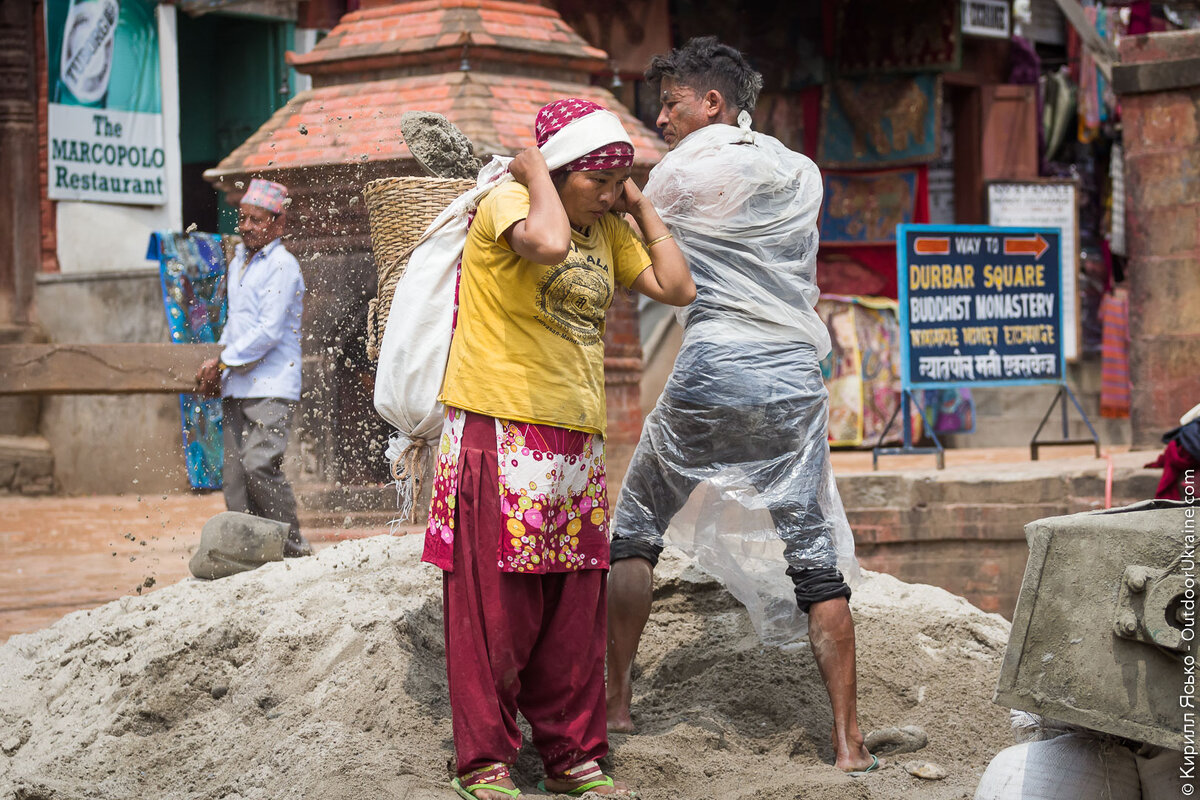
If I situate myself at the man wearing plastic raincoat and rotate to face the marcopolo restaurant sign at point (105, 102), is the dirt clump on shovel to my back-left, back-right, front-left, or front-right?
front-left

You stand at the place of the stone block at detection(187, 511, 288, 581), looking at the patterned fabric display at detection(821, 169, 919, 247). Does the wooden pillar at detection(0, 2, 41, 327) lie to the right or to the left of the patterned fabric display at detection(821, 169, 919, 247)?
left

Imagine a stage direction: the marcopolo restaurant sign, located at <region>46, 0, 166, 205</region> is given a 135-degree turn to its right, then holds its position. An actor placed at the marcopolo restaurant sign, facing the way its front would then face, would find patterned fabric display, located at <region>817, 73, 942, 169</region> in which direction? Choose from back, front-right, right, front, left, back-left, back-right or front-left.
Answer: back-right

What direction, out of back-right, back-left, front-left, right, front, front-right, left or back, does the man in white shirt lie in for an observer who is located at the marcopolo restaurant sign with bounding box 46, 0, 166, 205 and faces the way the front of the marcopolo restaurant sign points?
front

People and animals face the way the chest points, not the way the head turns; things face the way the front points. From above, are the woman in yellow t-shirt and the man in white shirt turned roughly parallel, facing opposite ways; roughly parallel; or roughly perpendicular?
roughly perpendicular

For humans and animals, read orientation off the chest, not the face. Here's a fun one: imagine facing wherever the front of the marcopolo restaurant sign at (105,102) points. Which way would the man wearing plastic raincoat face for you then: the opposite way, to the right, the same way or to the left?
the opposite way

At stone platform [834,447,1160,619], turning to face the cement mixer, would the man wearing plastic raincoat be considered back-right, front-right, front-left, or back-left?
front-right

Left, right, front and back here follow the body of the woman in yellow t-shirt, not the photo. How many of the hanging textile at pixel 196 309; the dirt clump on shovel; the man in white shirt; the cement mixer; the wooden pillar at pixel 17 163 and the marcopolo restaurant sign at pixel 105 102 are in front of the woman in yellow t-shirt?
1

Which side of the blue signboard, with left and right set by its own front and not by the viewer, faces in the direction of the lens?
front

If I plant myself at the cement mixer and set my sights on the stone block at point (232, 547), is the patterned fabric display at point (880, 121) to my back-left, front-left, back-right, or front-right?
front-right

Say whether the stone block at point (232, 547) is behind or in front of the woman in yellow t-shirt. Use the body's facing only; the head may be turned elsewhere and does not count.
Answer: behind

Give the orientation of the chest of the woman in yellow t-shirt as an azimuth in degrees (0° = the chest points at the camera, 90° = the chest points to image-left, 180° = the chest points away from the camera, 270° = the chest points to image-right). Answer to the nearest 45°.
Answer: approximately 315°

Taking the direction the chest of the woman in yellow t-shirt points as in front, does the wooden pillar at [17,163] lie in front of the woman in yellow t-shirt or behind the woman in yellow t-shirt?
behind

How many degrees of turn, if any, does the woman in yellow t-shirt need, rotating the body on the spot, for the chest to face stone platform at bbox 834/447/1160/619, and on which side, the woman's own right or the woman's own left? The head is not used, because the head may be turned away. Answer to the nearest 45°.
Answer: approximately 90° to the woman's own left

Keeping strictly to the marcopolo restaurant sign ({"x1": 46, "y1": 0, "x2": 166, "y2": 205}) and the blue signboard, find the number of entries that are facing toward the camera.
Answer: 2

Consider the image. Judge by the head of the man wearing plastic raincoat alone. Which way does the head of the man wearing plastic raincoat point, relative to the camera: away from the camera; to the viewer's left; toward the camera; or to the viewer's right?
to the viewer's left

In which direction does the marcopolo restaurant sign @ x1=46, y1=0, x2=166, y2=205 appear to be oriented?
toward the camera

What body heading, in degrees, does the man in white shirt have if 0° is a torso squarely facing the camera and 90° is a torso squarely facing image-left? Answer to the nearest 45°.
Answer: approximately 45°
